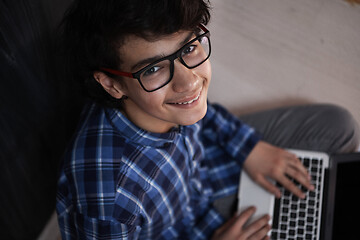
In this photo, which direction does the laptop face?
to the viewer's left

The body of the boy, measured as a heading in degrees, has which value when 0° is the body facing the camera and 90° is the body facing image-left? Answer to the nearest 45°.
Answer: approximately 315°
